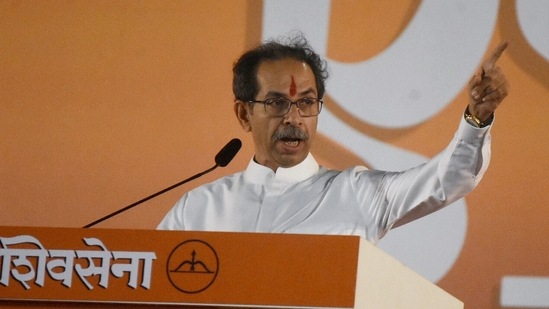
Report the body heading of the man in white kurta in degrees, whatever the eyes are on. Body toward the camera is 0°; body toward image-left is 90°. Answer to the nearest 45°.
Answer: approximately 0°

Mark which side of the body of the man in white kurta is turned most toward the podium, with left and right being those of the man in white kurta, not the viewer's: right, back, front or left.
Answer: front
